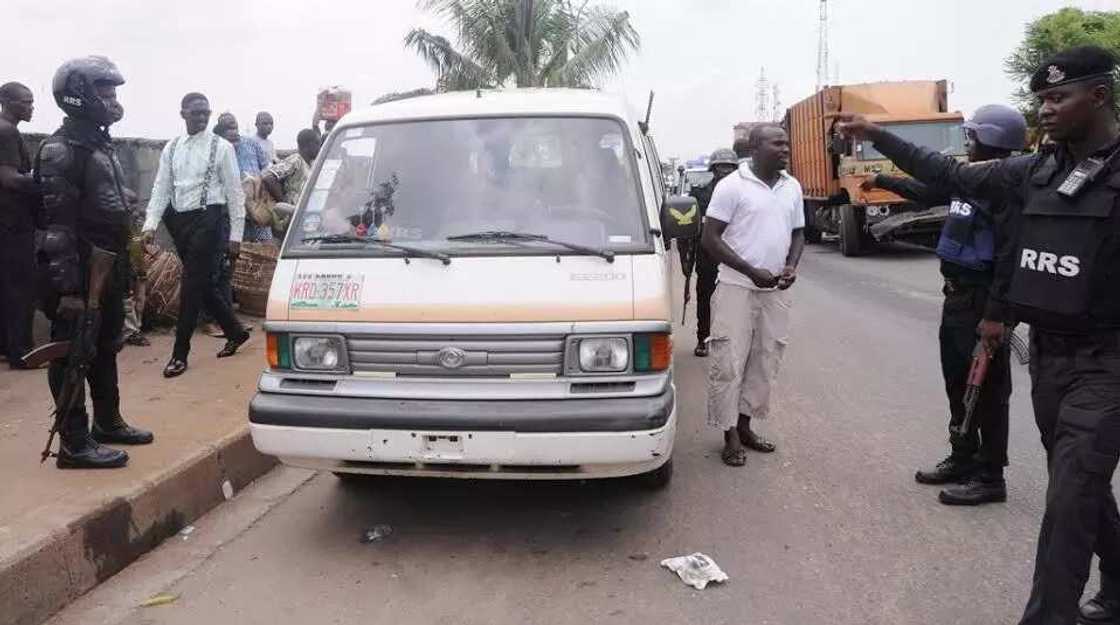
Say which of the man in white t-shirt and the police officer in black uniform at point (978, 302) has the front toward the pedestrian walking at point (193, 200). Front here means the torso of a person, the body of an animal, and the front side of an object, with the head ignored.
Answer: the police officer in black uniform

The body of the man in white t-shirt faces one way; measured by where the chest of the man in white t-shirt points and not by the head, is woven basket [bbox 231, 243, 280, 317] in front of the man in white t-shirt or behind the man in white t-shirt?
behind

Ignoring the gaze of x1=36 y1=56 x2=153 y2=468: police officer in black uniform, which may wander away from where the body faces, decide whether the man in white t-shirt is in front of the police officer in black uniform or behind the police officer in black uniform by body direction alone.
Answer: in front

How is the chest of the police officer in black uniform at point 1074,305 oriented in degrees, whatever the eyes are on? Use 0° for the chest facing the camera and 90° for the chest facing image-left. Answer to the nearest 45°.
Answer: approximately 45°

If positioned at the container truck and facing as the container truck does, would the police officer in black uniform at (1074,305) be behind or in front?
in front

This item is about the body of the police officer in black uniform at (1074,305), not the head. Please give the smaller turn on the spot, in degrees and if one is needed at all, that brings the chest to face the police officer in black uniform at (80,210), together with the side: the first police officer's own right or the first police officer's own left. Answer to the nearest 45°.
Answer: approximately 45° to the first police officer's own right
